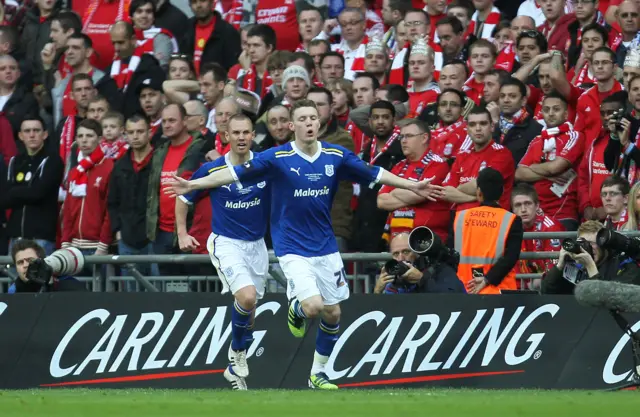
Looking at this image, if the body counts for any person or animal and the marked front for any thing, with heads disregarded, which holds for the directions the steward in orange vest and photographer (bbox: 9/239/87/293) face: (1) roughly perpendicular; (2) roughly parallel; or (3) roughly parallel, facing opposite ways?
roughly perpendicular

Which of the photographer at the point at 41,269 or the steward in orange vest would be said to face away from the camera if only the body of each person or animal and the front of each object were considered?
the steward in orange vest

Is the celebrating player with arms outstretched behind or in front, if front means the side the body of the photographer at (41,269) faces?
in front

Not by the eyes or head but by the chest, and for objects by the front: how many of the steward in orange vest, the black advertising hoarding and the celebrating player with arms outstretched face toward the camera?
2

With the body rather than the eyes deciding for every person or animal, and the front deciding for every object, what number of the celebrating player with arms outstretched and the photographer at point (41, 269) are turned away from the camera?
0

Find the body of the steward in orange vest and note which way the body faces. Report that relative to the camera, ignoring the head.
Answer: away from the camera

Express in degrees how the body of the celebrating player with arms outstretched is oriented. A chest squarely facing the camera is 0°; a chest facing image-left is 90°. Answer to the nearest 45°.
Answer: approximately 0°

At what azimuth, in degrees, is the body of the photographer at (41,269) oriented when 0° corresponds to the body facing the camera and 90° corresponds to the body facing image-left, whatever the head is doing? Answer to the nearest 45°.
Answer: approximately 315°

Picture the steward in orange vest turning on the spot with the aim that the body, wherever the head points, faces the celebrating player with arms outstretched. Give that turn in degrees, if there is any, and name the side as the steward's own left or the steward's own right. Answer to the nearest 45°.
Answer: approximately 135° to the steward's own left

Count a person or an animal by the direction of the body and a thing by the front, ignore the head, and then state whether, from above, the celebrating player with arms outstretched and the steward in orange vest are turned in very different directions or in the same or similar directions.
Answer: very different directions

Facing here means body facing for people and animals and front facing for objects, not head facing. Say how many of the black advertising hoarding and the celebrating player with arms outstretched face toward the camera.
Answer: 2

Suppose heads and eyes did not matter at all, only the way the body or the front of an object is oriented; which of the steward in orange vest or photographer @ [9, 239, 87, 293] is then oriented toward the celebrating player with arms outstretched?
the photographer
